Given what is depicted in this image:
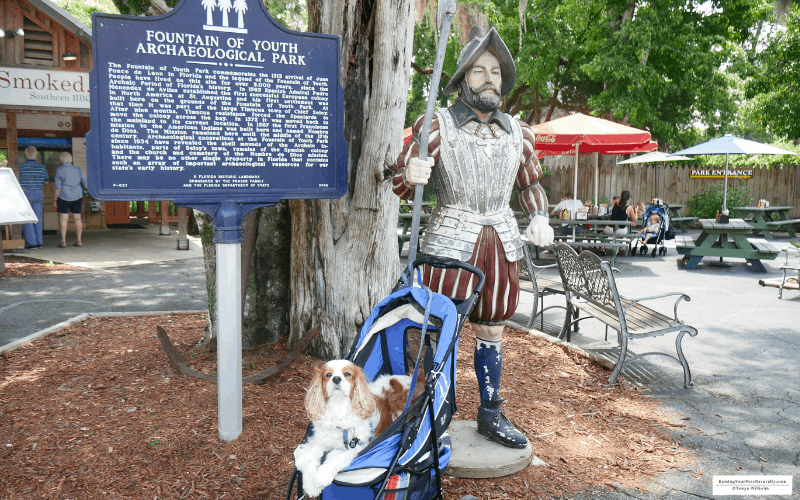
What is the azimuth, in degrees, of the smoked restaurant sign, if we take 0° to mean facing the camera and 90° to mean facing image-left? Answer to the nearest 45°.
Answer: approximately 0°

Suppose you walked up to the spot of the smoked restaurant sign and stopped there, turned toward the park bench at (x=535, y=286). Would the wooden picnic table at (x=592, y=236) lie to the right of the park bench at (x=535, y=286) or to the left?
left

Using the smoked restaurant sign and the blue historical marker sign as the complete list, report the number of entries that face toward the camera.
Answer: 2

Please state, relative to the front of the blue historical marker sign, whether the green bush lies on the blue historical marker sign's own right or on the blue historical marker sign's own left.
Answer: on the blue historical marker sign's own left

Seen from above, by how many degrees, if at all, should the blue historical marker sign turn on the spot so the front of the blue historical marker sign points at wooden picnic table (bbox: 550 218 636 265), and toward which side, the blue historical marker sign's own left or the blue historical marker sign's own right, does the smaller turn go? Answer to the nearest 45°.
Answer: approximately 135° to the blue historical marker sign's own left

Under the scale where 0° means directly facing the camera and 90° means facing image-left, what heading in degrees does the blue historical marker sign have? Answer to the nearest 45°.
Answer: approximately 0°

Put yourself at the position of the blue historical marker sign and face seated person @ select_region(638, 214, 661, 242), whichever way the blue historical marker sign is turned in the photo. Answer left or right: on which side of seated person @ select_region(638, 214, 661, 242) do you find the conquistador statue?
right

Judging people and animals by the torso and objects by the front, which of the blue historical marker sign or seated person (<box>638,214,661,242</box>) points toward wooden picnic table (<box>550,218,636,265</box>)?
the seated person

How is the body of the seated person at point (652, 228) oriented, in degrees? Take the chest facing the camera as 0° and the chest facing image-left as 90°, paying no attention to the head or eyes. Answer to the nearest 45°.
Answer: approximately 45°

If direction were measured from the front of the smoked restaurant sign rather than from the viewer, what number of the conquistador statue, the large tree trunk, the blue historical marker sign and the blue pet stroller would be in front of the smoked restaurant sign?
4

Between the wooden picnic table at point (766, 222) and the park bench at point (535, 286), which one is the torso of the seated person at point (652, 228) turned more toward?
the park bench
